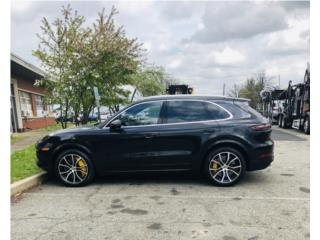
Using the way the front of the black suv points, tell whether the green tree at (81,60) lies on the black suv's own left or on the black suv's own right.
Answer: on the black suv's own right

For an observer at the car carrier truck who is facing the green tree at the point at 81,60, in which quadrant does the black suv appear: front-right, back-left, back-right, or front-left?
front-left

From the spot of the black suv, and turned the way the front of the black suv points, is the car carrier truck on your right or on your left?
on your right

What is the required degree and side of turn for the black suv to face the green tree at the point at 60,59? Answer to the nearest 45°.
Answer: approximately 45° to its right

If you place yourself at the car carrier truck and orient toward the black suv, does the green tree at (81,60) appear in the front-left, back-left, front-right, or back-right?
front-right

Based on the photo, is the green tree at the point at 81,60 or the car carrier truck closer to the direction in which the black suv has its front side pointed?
the green tree

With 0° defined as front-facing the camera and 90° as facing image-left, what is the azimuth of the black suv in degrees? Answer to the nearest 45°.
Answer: approximately 90°

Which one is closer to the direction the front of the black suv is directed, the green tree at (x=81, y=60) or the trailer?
the green tree

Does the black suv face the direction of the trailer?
no
